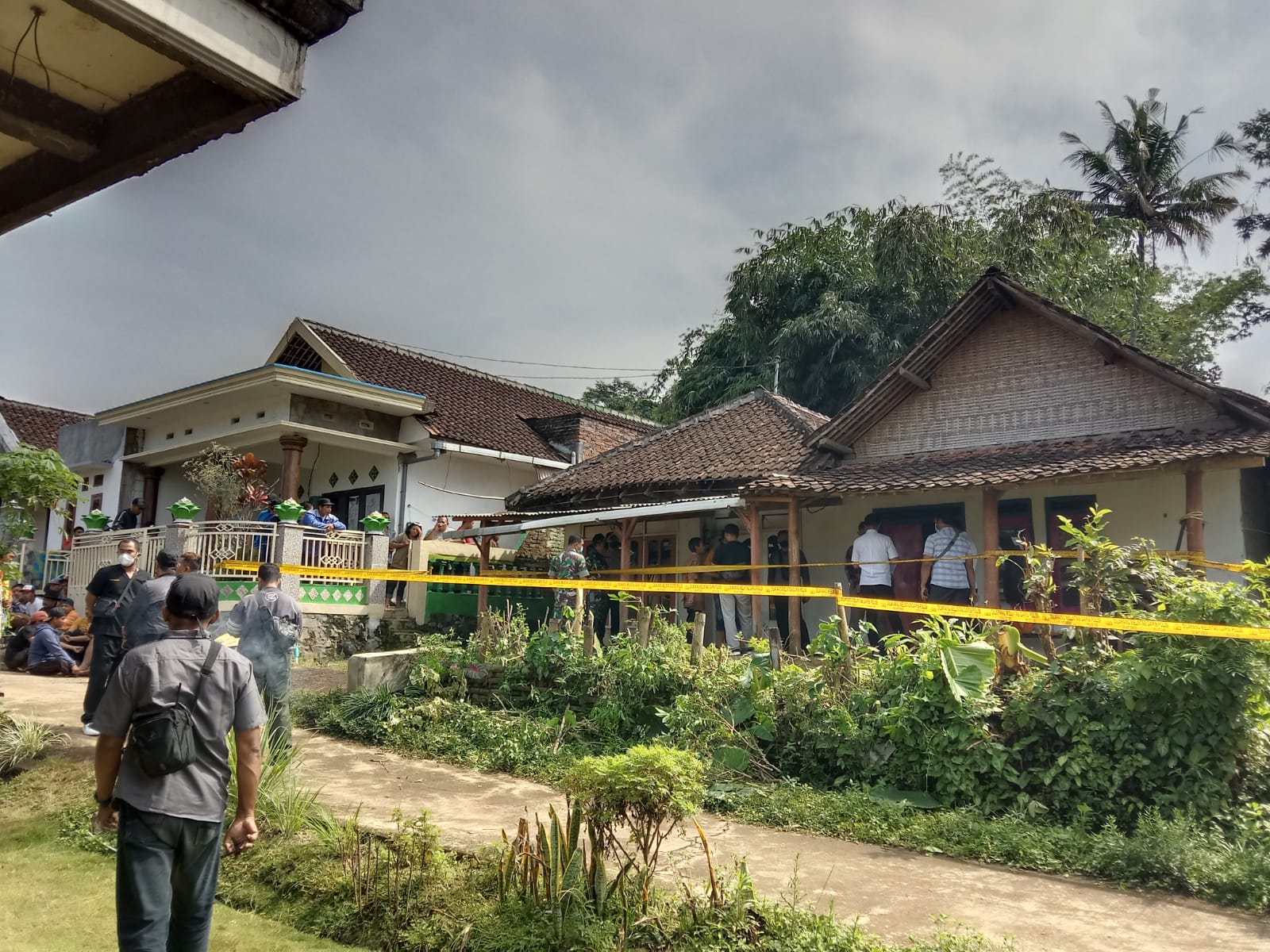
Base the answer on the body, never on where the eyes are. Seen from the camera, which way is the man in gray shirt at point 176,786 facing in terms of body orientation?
away from the camera

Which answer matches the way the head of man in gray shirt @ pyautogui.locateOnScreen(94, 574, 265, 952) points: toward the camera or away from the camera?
away from the camera

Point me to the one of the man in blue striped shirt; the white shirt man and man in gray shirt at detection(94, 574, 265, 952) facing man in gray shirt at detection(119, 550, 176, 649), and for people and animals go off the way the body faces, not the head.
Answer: man in gray shirt at detection(94, 574, 265, 952)

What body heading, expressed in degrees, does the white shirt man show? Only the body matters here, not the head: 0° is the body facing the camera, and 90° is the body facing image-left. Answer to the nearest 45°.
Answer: approximately 180°

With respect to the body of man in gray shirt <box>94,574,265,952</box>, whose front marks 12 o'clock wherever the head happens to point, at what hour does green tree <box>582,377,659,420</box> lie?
The green tree is roughly at 1 o'clock from the man in gray shirt.
